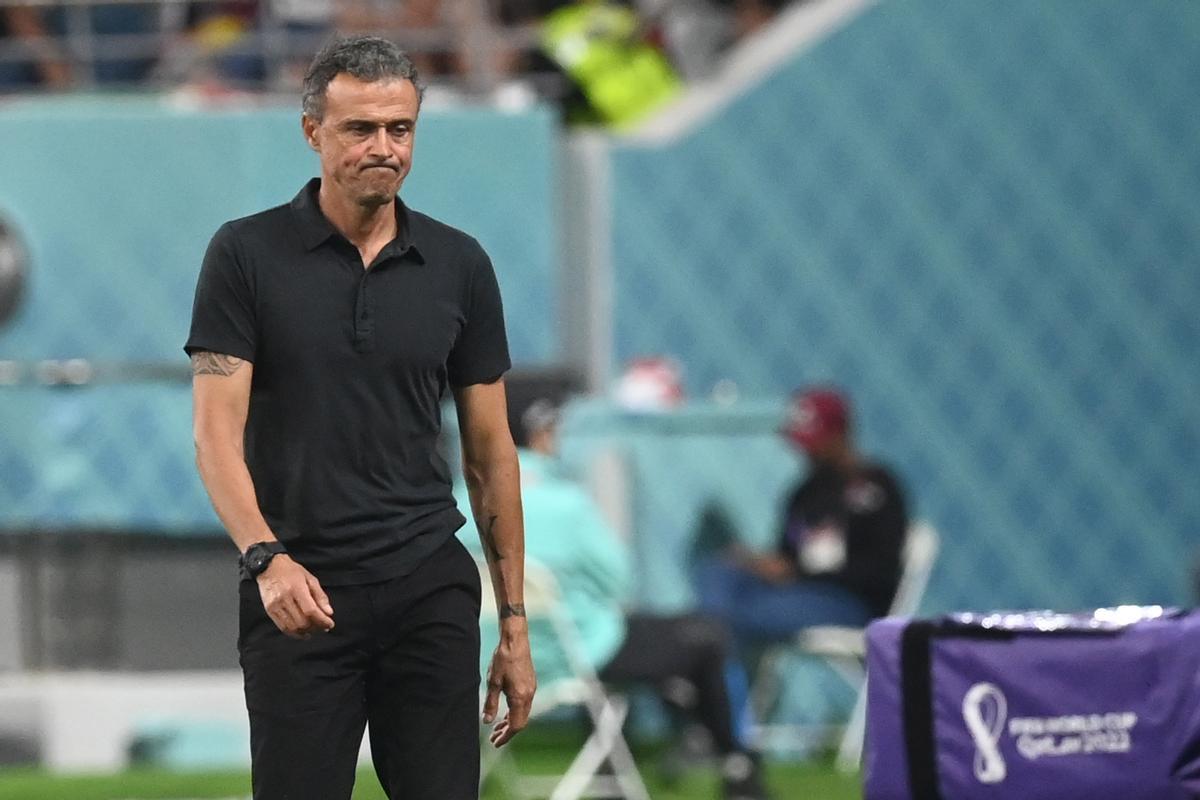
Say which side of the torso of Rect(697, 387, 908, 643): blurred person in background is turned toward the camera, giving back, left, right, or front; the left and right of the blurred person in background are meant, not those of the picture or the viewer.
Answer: left

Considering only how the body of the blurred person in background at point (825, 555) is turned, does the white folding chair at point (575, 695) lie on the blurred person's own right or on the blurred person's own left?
on the blurred person's own left

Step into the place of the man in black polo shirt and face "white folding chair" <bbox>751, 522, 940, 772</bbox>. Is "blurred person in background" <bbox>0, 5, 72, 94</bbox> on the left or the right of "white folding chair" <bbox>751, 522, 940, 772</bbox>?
left

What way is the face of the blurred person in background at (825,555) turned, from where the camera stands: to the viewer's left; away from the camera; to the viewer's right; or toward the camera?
to the viewer's left
